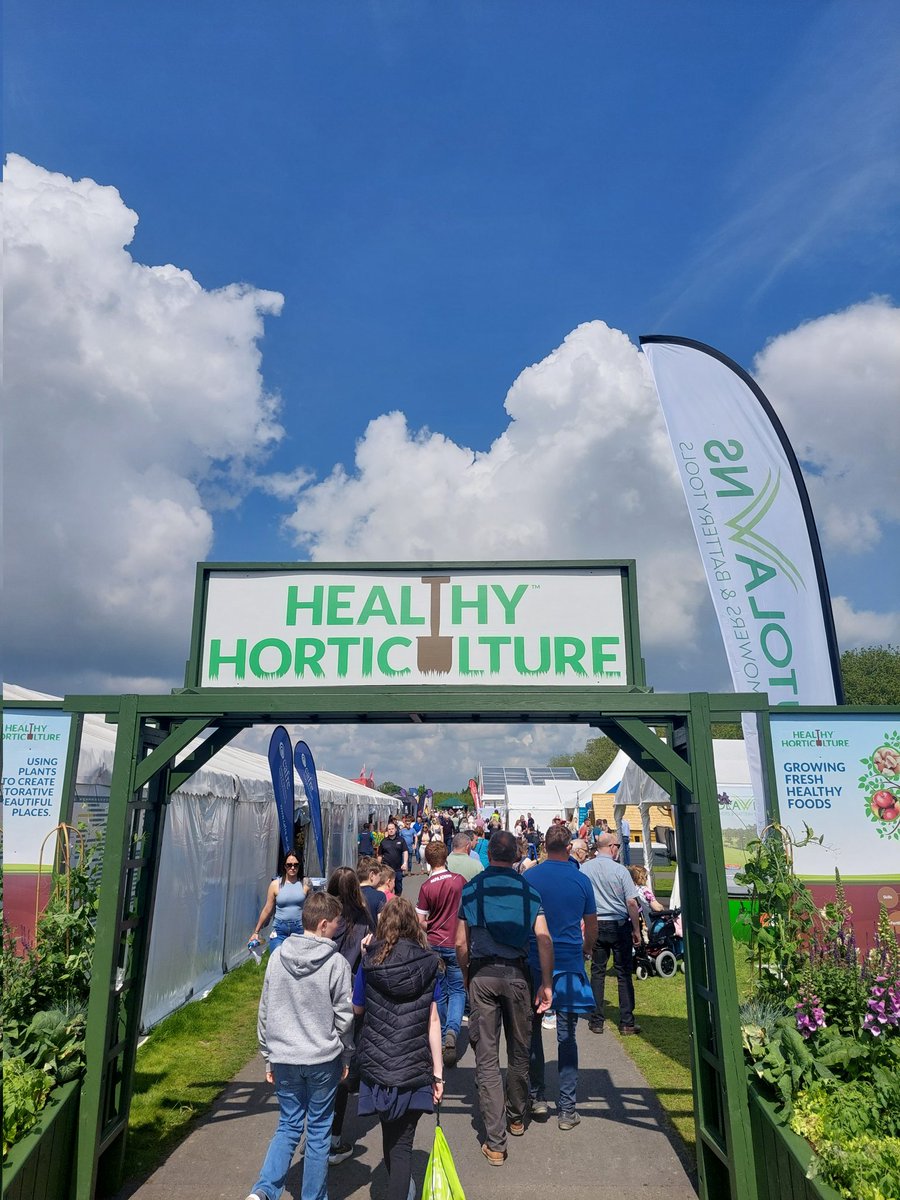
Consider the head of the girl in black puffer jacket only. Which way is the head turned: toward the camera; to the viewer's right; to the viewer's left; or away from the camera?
away from the camera

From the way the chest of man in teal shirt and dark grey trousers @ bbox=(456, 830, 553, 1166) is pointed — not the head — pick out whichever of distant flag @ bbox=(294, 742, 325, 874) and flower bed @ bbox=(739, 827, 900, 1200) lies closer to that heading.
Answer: the distant flag

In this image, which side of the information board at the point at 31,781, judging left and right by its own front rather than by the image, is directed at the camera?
front

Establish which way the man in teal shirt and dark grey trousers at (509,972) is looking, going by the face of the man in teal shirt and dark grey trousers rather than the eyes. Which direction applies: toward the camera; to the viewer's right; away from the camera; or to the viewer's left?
away from the camera

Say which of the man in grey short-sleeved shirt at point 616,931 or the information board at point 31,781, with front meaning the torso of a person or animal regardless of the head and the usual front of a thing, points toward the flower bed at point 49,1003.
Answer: the information board

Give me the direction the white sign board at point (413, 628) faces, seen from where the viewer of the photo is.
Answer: facing the viewer

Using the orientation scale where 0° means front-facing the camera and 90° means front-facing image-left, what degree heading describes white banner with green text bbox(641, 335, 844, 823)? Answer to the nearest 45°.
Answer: approximately 180°

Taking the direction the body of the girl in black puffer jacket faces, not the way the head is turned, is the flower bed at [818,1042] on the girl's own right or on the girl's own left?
on the girl's own right

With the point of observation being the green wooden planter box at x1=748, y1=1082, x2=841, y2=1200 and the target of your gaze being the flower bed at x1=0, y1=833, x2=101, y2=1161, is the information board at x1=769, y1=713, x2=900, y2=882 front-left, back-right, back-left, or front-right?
back-right

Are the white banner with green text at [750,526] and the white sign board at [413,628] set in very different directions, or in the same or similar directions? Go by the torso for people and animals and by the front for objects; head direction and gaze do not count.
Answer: very different directions

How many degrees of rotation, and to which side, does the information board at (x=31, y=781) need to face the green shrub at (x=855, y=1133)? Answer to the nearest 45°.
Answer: approximately 45° to its left

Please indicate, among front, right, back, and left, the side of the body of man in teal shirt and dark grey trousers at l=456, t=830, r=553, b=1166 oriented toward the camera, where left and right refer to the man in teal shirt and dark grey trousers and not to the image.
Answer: back

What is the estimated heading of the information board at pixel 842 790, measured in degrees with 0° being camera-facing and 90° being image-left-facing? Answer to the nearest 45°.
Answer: approximately 0°
